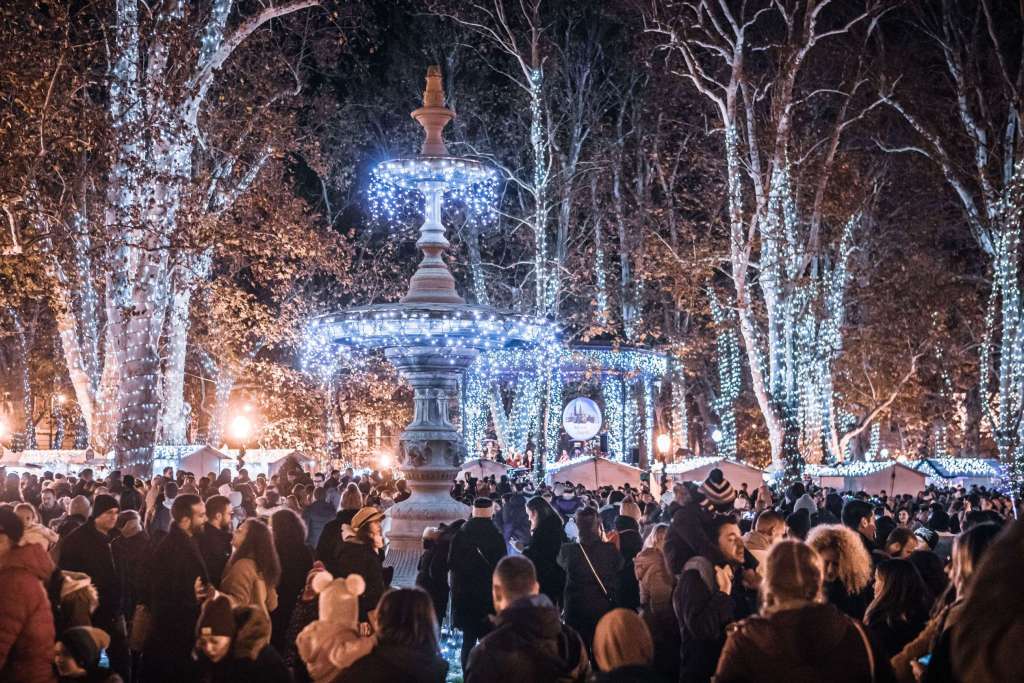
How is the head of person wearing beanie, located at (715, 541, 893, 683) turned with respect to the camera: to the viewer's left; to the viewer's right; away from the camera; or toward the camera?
away from the camera

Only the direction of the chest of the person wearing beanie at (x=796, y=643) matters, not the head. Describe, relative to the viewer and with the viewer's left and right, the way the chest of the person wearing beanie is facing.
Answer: facing away from the viewer

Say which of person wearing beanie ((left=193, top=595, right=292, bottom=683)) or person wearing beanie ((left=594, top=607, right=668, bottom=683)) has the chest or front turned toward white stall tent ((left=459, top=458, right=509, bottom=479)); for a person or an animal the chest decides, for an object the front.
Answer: person wearing beanie ((left=594, top=607, right=668, bottom=683))

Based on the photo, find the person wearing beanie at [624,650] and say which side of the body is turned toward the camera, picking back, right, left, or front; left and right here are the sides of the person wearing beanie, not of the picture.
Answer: back

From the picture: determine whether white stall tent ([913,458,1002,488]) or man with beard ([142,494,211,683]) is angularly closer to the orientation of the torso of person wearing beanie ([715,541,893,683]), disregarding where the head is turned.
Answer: the white stall tent

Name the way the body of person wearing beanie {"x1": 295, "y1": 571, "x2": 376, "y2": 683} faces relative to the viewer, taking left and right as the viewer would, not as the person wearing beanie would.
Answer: facing away from the viewer

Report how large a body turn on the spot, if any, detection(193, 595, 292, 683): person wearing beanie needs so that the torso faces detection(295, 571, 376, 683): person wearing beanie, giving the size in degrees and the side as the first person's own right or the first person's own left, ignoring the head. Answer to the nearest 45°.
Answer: approximately 90° to the first person's own left

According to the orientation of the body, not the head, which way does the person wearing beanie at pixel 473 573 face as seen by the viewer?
away from the camera

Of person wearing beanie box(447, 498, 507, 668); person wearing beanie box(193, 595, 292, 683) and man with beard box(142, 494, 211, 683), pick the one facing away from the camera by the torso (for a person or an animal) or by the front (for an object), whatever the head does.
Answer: person wearing beanie box(447, 498, 507, 668)

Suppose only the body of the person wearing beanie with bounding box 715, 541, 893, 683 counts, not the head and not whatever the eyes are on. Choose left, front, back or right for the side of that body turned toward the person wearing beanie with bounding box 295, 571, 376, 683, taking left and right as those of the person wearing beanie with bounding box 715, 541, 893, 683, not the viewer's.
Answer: left

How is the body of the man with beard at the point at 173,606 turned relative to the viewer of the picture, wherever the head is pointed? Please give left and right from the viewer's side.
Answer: facing to the right of the viewer

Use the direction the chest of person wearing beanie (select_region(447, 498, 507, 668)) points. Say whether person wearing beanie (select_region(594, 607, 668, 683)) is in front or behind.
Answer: behind

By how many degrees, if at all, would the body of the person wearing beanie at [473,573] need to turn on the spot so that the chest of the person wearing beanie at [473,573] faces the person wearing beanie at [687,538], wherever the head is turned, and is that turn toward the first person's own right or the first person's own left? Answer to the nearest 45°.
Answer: approximately 135° to the first person's own right

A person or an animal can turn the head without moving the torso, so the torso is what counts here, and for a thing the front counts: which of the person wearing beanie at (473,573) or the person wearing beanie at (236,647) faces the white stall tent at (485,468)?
the person wearing beanie at (473,573)
